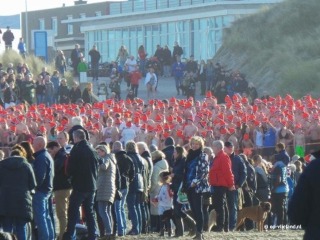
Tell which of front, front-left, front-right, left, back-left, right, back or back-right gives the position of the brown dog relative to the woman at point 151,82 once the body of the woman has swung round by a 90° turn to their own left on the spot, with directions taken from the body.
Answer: right

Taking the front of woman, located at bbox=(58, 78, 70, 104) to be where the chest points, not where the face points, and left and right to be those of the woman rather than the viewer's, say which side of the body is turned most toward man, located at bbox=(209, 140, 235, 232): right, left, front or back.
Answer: front

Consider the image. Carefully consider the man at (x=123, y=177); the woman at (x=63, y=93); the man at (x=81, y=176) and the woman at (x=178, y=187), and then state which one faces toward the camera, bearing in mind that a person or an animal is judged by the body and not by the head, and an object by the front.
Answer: the woman at (x=63, y=93)

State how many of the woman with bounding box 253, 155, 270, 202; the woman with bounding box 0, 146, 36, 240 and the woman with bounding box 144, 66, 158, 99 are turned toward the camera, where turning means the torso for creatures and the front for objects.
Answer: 1

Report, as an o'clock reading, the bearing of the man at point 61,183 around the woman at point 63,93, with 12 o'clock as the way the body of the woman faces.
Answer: The man is roughly at 12 o'clock from the woman.

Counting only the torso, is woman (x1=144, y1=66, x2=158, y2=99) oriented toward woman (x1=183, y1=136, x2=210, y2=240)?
yes

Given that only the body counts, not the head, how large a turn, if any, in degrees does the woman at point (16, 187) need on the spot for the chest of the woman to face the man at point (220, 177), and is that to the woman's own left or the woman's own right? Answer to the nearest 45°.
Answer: approximately 45° to the woman's own right

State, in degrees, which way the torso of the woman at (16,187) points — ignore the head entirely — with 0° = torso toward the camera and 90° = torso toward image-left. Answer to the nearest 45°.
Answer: approximately 180°
